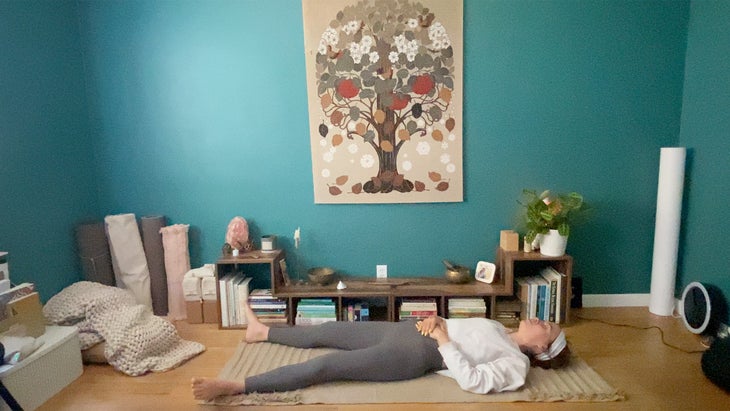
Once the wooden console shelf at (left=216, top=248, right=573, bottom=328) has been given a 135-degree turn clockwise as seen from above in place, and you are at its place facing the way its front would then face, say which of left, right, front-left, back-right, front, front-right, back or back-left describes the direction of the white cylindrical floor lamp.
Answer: back-right

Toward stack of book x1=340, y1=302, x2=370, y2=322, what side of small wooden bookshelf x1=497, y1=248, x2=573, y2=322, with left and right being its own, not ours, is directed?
right

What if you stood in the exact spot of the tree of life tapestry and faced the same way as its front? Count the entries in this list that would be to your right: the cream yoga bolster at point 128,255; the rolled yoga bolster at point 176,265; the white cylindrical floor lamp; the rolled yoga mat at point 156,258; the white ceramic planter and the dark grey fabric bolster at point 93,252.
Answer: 4

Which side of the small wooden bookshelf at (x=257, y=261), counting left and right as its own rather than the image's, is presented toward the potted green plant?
left

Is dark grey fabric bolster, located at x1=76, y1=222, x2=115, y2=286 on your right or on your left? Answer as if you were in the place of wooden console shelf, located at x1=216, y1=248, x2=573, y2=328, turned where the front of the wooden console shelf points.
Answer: on your right

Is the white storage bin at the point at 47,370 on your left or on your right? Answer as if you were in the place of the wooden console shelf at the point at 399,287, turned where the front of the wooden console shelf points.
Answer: on your right

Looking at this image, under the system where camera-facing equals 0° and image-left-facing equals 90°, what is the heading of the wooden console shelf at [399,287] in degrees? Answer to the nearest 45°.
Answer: approximately 0°

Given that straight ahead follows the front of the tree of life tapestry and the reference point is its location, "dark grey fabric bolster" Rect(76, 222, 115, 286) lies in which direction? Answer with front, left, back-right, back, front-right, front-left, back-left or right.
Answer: right

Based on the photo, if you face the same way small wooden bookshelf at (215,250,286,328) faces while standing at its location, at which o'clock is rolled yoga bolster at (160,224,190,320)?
The rolled yoga bolster is roughly at 4 o'clock from the small wooden bookshelf.

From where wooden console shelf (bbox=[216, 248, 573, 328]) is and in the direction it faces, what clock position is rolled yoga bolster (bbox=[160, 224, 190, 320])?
The rolled yoga bolster is roughly at 3 o'clock from the wooden console shelf.
